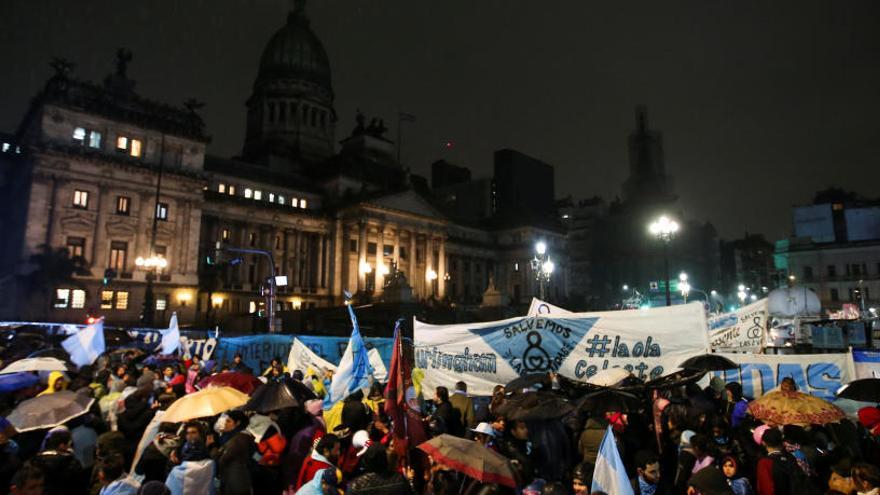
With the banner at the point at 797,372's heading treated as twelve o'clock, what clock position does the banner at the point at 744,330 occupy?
the banner at the point at 744,330 is roughly at 5 o'clock from the banner at the point at 797,372.

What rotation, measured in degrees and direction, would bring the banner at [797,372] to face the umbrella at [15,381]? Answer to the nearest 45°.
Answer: approximately 45° to its right

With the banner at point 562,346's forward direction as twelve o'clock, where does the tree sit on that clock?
The tree is roughly at 4 o'clock from the banner.

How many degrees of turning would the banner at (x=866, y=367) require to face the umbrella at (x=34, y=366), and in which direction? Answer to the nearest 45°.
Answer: approximately 45° to its right

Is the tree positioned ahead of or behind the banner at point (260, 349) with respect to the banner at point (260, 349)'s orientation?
behind

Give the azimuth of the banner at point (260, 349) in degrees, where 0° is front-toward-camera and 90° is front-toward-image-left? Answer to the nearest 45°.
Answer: approximately 0°

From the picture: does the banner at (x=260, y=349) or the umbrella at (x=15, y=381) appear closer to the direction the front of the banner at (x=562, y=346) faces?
the umbrella
